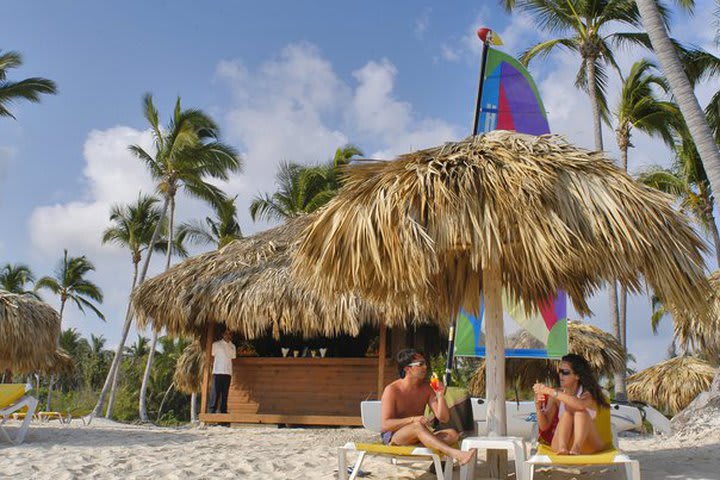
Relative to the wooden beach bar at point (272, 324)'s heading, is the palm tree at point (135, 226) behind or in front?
behind

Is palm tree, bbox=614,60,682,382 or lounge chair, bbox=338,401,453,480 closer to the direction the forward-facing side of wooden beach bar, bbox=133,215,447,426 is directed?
the lounge chair

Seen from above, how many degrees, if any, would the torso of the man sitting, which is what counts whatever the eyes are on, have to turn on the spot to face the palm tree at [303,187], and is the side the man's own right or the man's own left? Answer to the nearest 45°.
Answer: approximately 135° to the man's own left

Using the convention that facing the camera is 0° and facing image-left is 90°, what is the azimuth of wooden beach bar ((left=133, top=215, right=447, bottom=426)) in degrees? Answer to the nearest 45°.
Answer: approximately 0°

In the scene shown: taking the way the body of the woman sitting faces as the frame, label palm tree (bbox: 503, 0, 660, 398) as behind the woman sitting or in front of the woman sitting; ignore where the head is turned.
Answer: behind

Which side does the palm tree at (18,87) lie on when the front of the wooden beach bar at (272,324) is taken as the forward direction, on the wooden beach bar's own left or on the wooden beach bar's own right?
on the wooden beach bar's own right
